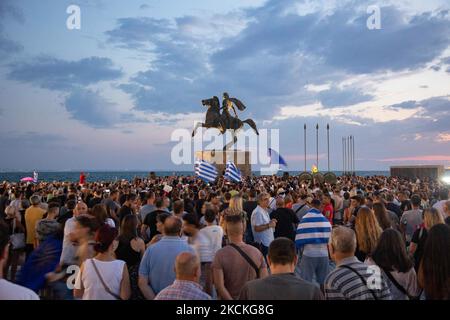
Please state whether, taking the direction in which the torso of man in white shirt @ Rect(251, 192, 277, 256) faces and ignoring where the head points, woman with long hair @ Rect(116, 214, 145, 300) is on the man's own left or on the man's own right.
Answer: on the man's own right

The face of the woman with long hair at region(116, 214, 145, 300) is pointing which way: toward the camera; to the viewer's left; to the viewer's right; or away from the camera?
away from the camera

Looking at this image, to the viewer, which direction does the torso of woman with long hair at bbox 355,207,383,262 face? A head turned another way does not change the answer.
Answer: away from the camera

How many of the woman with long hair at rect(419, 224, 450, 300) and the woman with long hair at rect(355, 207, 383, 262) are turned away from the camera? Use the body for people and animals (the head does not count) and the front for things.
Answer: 2

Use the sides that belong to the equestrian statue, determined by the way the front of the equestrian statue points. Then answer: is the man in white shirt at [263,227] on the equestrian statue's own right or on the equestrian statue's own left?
on the equestrian statue's own left

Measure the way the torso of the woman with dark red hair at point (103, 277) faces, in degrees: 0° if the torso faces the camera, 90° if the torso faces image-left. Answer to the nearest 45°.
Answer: approximately 180°

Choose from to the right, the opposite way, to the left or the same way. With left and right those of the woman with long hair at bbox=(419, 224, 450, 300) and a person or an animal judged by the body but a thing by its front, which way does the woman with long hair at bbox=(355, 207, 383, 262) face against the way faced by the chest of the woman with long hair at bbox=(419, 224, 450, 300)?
the same way

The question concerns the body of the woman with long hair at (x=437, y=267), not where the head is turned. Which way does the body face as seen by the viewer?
away from the camera

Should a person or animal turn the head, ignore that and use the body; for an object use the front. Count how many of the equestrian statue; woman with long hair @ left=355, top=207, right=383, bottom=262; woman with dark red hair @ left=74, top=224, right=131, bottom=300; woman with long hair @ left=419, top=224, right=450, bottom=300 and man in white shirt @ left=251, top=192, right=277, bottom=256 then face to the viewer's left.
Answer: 1

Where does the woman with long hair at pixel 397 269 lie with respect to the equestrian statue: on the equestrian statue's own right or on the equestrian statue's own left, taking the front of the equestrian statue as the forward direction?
on the equestrian statue's own left

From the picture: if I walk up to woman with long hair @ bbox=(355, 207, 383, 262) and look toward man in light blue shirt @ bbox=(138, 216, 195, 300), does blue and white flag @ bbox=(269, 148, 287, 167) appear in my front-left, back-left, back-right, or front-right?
back-right

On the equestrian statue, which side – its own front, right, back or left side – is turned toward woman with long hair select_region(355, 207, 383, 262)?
left

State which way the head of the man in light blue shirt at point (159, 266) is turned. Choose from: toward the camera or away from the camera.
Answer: away from the camera

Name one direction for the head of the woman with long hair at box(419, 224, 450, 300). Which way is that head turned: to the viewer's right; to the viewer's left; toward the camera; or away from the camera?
away from the camera
